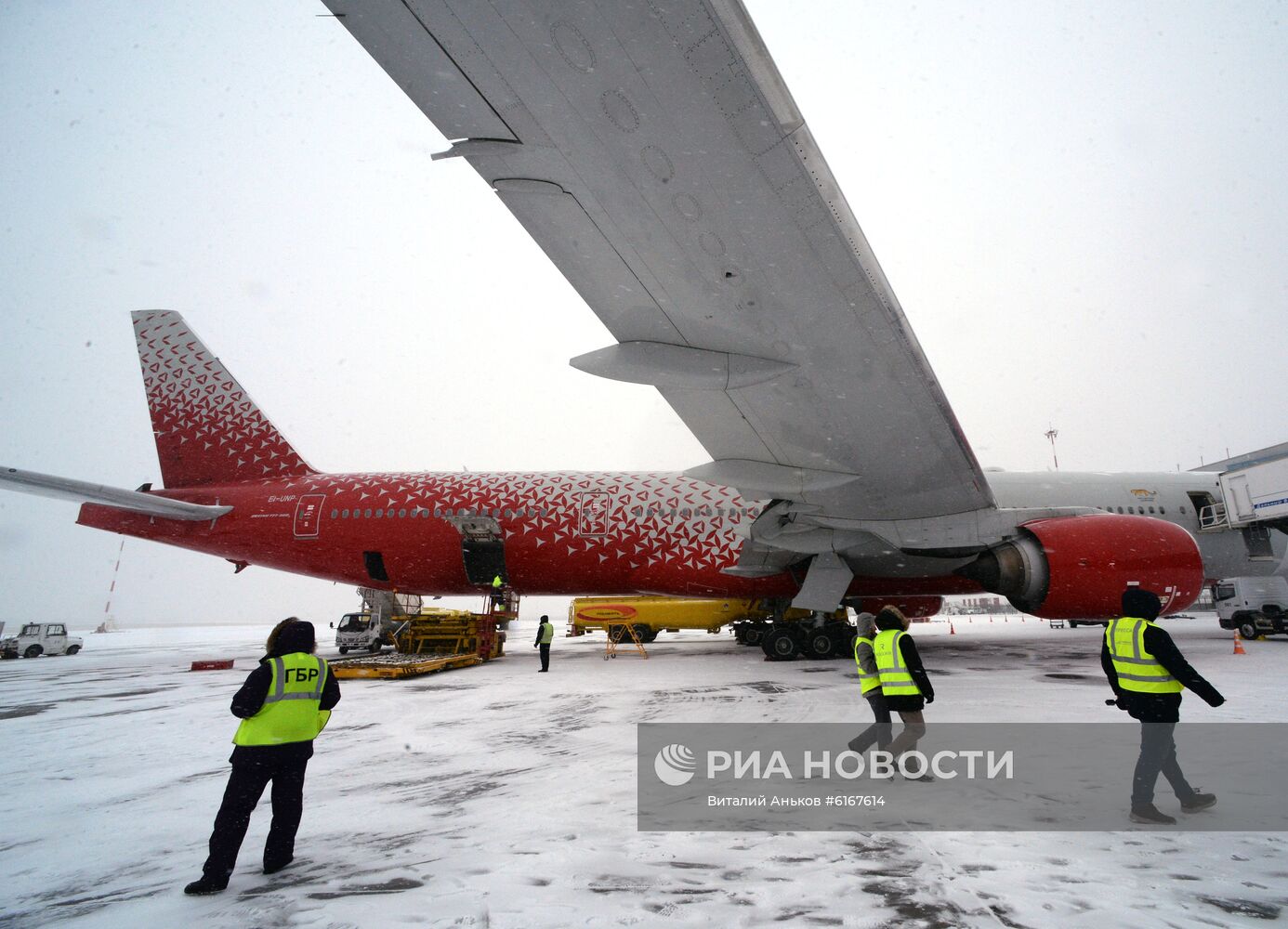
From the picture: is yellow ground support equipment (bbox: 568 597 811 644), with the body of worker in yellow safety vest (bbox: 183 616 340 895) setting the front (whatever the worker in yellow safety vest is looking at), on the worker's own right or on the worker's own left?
on the worker's own right

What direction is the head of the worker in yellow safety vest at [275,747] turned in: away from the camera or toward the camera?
away from the camera

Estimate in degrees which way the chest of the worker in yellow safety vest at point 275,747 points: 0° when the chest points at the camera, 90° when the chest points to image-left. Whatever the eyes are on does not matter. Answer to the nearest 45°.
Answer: approximately 135°

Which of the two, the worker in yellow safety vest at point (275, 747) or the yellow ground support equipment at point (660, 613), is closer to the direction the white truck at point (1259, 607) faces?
the yellow ground support equipment

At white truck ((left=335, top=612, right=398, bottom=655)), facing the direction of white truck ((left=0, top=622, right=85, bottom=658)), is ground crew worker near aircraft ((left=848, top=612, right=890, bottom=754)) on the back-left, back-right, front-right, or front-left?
back-left

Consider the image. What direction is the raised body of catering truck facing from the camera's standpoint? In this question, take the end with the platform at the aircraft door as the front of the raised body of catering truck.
to the viewer's left
